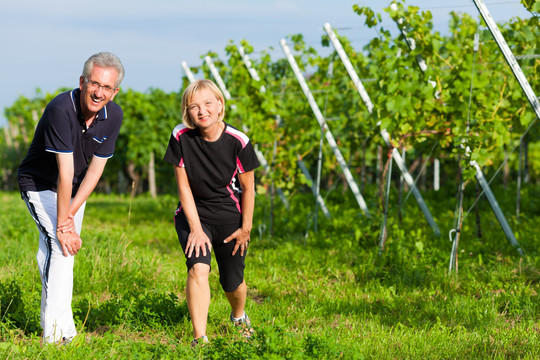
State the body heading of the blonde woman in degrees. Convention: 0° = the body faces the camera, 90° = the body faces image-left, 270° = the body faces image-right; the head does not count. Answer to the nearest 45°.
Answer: approximately 0°

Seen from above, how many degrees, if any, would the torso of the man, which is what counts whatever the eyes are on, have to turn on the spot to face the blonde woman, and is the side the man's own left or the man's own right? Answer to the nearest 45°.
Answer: approximately 45° to the man's own left

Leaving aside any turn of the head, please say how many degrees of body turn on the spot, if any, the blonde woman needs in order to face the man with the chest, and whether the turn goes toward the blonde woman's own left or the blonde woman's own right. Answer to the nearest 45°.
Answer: approximately 90° to the blonde woman's own right

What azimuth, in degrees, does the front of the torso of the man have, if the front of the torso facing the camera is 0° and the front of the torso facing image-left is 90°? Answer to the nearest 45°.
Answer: approximately 315°
